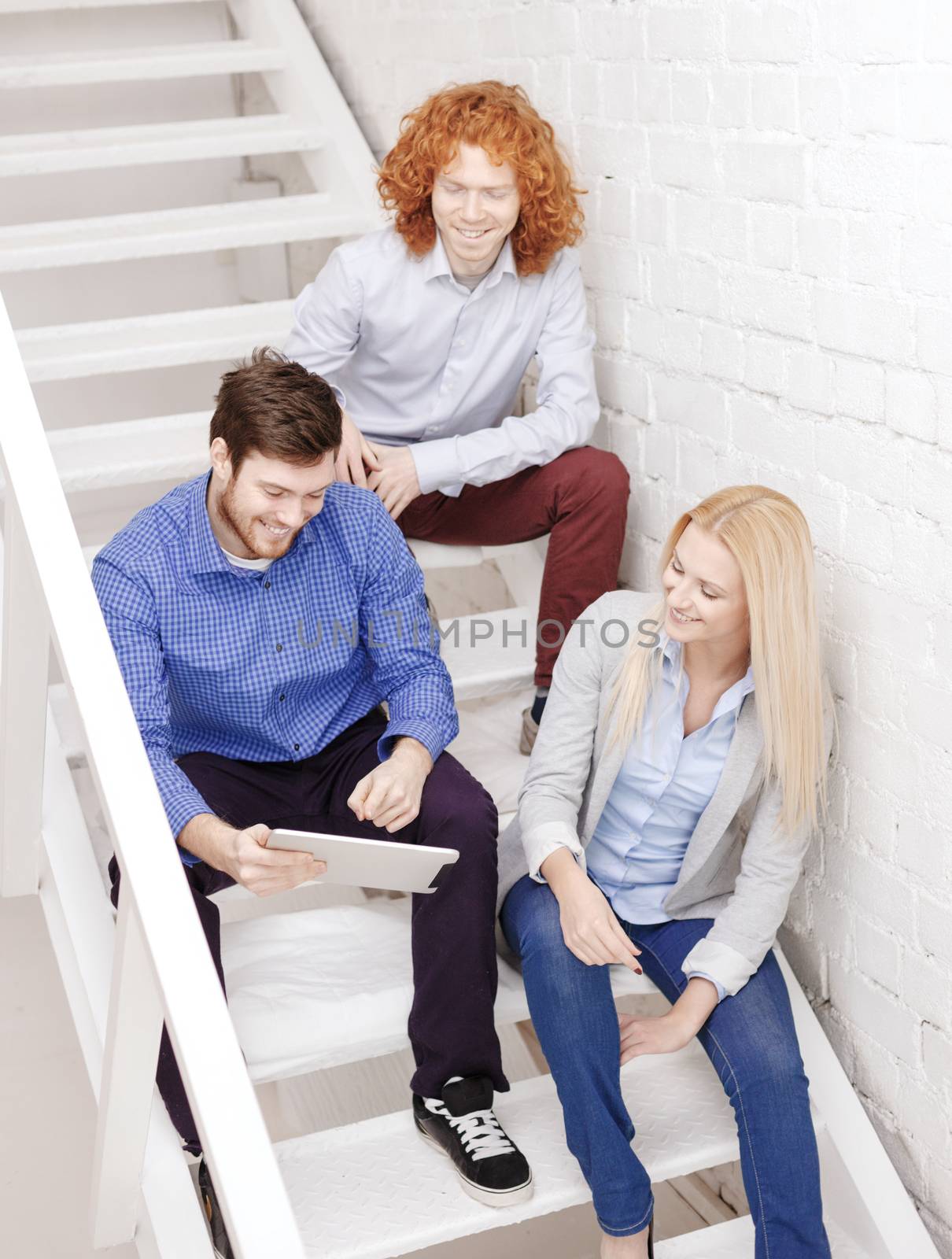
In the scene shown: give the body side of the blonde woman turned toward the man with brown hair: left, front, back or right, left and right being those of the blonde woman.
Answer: right

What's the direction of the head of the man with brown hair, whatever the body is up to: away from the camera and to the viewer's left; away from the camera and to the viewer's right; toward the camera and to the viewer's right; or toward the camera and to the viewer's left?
toward the camera and to the viewer's right

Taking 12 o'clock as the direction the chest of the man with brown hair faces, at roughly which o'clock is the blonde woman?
The blonde woman is roughly at 10 o'clock from the man with brown hair.

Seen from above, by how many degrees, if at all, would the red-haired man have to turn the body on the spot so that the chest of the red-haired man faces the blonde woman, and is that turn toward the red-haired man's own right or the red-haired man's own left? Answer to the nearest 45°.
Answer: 0° — they already face them

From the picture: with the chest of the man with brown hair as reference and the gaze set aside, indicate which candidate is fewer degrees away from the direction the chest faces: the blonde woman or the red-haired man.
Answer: the blonde woman

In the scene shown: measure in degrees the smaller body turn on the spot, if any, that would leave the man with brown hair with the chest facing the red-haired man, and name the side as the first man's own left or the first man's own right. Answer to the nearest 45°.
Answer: approximately 135° to the first man's own left
